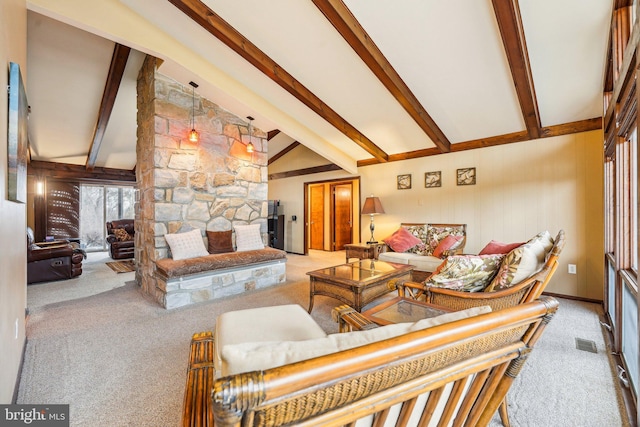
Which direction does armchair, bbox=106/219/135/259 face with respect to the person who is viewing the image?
facing the viewer

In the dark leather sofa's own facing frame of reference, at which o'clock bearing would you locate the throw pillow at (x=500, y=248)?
The throw pillow is roughly at 2 o'clock from the dark leather sofa.

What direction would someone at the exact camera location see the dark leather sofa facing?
facing to the right of the viewer

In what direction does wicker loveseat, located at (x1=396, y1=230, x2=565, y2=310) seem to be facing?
to the viewer's left

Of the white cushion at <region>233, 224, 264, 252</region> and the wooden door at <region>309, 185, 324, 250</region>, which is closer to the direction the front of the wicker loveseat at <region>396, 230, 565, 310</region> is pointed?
the white cushion

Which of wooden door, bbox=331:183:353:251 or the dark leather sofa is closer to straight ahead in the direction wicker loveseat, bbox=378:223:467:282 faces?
the dark leather sofa

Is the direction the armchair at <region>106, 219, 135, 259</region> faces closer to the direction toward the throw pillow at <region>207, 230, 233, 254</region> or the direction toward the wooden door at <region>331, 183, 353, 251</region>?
the throw pillow

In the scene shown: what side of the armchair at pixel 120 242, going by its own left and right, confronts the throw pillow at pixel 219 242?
front

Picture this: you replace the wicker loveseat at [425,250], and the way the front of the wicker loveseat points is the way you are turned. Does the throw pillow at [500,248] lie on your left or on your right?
on your left

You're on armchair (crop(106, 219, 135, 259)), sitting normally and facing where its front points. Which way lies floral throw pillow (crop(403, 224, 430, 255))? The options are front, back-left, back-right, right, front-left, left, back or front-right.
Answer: front-left

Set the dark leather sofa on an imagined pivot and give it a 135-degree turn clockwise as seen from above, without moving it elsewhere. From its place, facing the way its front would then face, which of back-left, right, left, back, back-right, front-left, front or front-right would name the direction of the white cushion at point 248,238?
left

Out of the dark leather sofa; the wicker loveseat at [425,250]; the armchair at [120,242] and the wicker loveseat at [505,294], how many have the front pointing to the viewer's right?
1

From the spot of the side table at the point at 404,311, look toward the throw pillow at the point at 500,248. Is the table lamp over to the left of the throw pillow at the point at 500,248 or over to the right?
left

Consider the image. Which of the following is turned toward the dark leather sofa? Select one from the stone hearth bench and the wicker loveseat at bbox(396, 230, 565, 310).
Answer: the wicker loveseat

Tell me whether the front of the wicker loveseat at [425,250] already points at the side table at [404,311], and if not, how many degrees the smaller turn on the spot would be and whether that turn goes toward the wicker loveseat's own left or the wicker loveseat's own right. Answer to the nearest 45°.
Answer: approximately 45° to the wicker loveseat's own left

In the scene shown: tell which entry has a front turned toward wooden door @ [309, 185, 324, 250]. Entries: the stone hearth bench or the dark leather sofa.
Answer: the dark leather sofa

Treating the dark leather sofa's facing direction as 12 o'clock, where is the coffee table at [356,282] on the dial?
The coffee table is roughly at 2 o'clock from the dark leather sofa.
